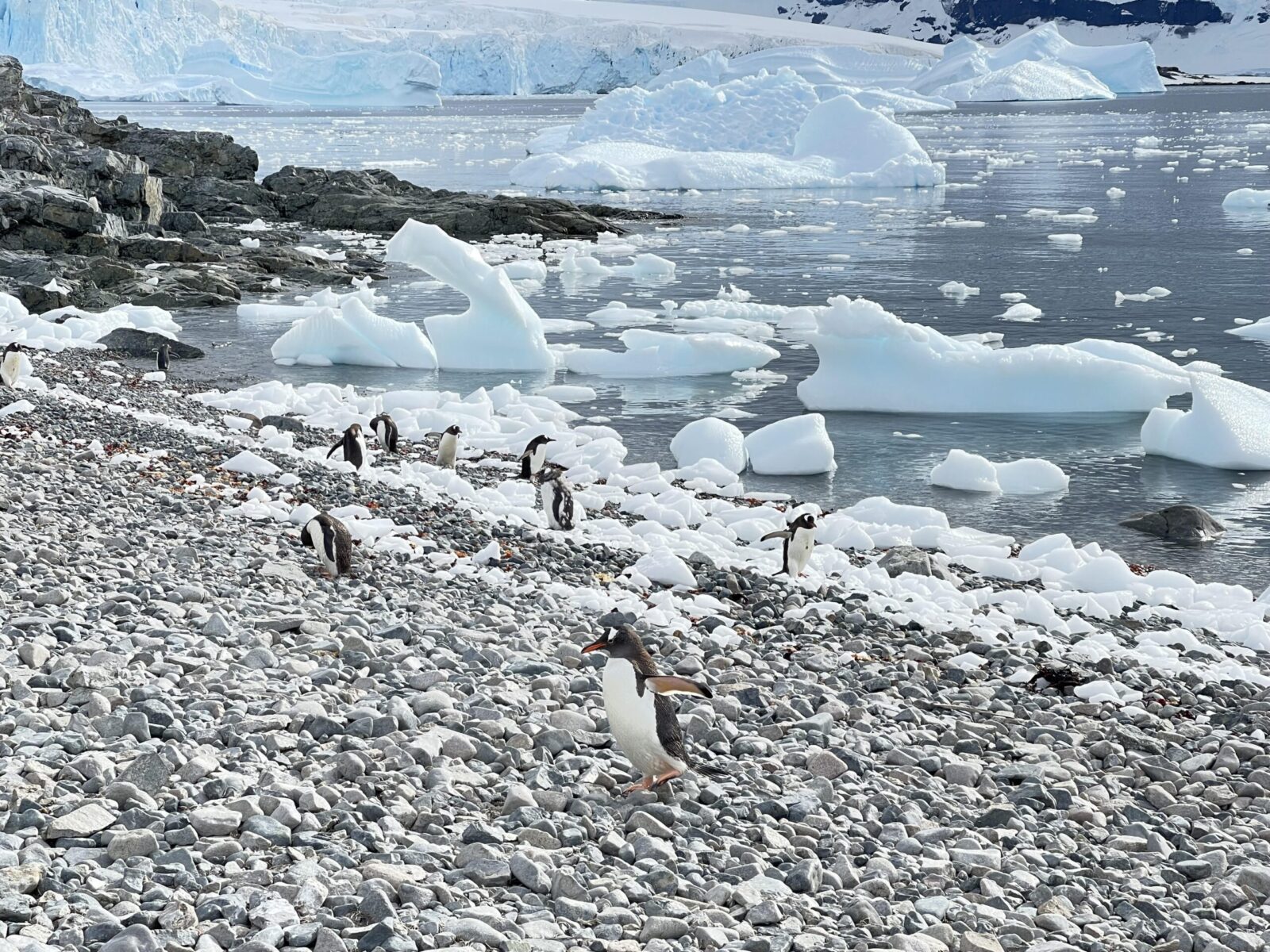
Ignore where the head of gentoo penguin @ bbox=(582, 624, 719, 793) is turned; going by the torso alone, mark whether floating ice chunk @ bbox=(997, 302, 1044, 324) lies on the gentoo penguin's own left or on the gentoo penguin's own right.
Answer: on the gentoo penguin's own right

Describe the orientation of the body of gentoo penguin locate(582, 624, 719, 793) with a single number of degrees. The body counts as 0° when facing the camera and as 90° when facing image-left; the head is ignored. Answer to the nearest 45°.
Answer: approximately 90°

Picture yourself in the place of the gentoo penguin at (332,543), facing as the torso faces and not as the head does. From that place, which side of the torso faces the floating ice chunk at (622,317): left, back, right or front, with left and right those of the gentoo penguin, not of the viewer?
right

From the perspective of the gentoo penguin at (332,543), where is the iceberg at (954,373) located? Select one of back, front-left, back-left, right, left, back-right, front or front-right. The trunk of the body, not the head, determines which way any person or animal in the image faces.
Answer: back-right

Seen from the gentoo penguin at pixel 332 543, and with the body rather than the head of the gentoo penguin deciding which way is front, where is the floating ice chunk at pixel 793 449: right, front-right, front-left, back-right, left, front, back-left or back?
back-right

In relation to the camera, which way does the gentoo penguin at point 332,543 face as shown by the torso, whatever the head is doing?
to the viewer's left

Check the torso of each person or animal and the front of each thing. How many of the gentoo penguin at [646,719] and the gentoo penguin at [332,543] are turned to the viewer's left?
2

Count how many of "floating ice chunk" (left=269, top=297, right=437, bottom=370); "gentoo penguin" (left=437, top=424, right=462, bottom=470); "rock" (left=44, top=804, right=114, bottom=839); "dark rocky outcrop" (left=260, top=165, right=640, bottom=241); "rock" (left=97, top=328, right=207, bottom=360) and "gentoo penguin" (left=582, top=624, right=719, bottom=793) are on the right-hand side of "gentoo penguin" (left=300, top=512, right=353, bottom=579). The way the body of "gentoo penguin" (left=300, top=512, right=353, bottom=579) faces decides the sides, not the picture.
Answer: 4

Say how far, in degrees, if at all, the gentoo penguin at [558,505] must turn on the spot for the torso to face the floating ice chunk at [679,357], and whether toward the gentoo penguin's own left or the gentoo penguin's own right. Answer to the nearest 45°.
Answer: approximately 90° to the gentoo penguin's own right

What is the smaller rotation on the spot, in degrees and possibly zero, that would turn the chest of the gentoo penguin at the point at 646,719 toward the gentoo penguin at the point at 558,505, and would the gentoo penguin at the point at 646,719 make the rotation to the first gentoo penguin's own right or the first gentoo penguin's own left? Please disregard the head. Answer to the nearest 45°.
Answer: approximately 90° to the first gentoo penguin's own right
